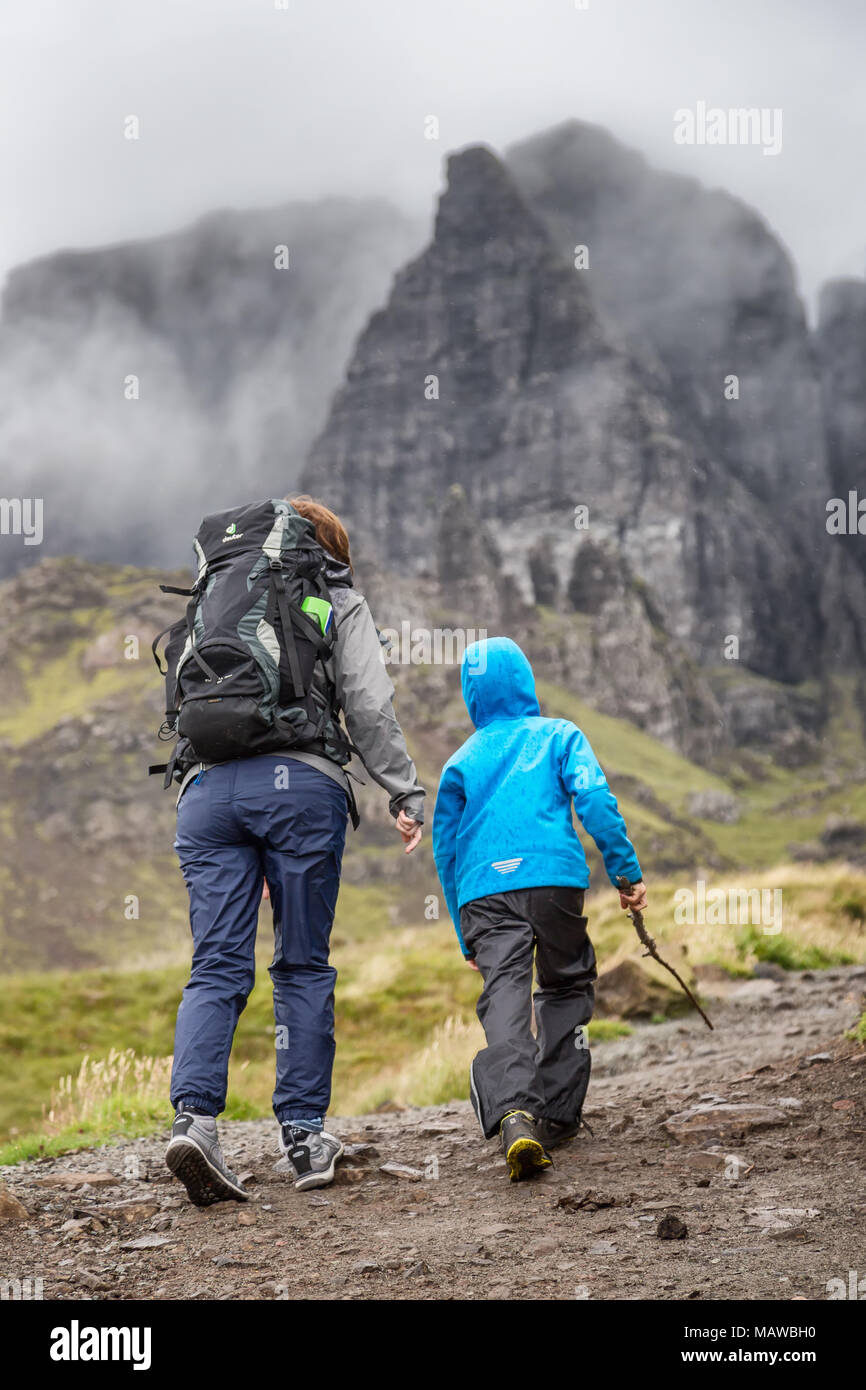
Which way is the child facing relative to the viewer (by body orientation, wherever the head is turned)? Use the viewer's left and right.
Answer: facing away from the viewer

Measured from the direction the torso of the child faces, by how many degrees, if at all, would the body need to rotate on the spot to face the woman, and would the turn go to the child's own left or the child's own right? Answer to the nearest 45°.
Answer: approximately 135° to the child's own left
